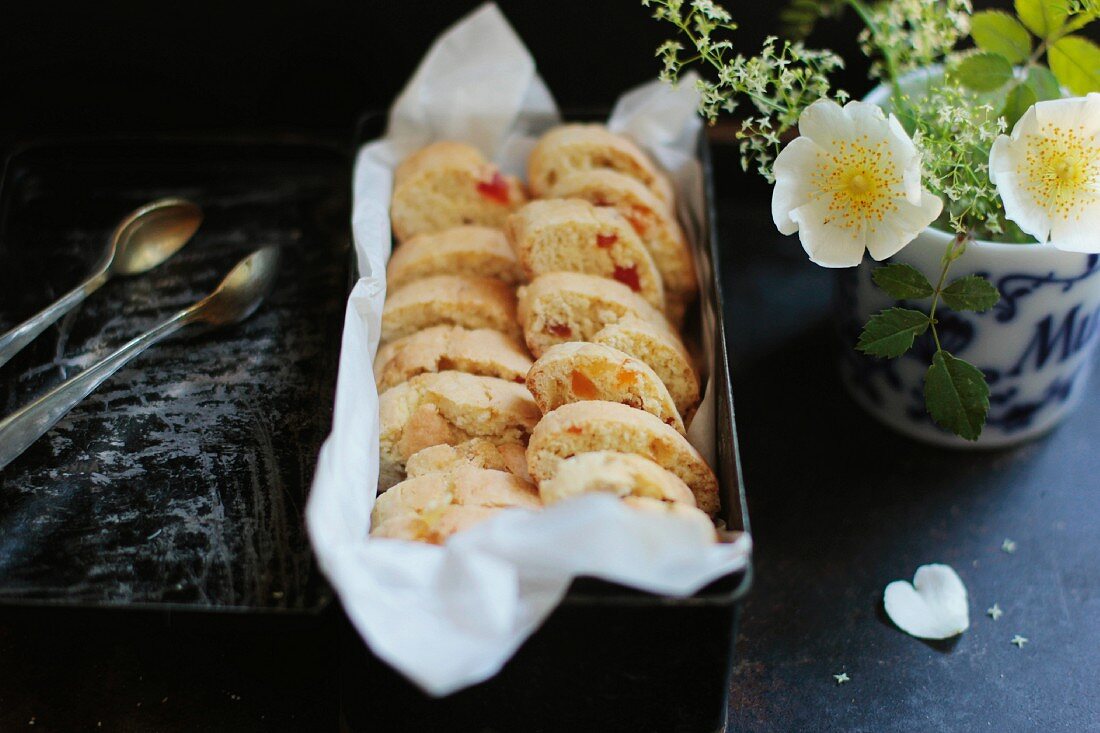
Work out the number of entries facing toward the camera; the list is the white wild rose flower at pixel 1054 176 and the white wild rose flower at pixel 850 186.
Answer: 2

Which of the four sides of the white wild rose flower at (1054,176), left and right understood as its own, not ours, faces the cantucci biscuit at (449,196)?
right

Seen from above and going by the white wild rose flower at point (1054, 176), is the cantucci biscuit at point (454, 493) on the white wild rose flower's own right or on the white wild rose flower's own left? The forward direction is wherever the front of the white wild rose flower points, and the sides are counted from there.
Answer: on the white wild rose flower's own right
